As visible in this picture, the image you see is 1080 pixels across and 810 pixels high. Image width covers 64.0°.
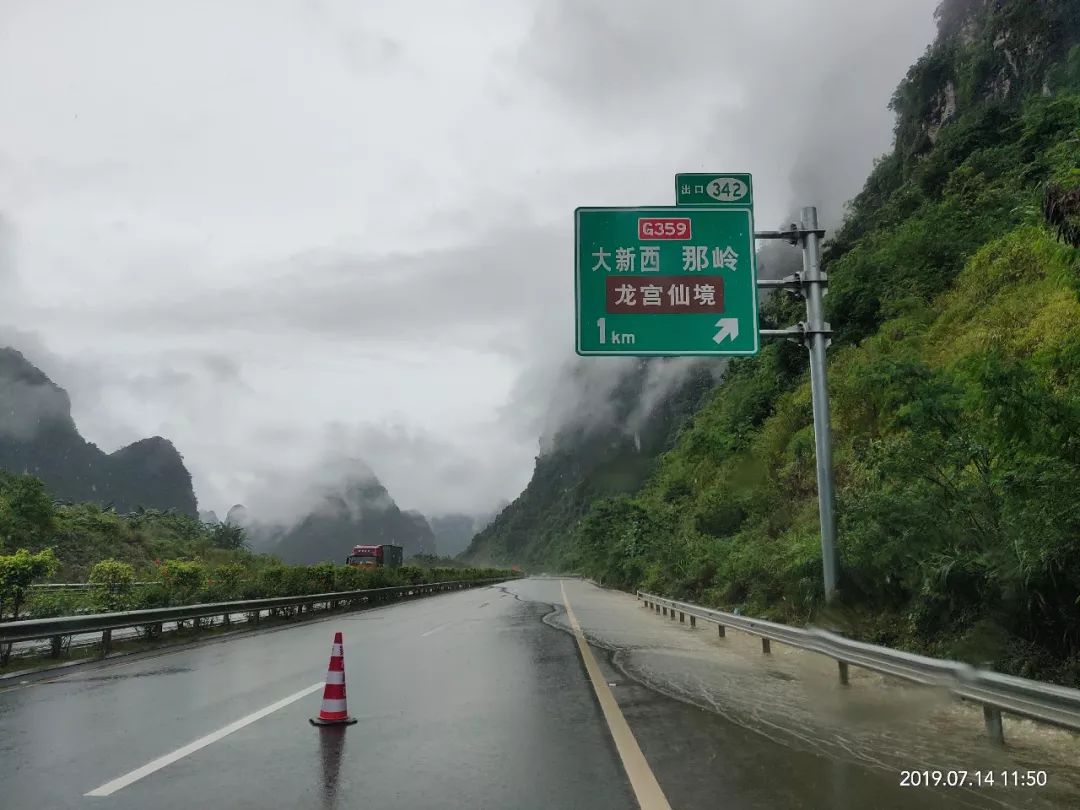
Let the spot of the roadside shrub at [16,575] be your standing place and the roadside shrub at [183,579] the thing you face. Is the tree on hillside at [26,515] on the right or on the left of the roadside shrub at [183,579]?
left

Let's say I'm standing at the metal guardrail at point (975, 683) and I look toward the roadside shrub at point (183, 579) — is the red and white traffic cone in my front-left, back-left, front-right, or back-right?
front-left

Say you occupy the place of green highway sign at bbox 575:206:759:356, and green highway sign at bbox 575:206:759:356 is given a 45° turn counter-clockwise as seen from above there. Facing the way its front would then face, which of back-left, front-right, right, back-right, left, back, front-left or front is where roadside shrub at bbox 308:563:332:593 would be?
back

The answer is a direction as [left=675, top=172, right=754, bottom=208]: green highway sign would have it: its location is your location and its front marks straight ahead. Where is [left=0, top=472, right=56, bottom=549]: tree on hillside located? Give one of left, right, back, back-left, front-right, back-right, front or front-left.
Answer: back-right

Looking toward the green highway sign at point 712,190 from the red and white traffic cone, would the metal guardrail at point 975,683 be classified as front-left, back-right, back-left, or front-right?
front-right

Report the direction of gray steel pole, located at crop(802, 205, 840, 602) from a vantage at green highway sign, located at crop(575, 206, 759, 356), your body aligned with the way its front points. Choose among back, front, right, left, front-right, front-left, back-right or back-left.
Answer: left

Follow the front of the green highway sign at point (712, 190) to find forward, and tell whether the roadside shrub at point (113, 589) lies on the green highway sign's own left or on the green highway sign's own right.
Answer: on the green highway sign's own right

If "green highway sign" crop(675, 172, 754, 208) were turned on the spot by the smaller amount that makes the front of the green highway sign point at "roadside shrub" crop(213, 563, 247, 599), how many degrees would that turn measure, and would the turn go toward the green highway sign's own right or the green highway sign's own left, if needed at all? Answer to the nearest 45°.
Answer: approximately 135° to the green highway sign's own right

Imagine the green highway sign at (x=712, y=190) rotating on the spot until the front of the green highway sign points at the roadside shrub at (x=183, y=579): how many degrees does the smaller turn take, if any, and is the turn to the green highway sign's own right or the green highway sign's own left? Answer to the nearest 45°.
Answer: approximately 135° to the green highway sign's own right

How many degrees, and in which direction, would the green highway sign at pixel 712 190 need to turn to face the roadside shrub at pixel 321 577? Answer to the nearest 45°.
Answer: approximately 135° to its right

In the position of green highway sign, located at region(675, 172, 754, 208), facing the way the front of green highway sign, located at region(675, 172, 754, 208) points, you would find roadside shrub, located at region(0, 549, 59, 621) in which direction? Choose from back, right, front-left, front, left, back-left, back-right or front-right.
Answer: right

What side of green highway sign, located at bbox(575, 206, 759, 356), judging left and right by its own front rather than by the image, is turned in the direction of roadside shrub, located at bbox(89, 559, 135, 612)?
right

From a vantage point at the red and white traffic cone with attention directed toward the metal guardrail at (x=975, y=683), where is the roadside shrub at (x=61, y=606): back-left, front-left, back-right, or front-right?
back-left

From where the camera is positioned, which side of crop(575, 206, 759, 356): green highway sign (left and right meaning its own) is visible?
front

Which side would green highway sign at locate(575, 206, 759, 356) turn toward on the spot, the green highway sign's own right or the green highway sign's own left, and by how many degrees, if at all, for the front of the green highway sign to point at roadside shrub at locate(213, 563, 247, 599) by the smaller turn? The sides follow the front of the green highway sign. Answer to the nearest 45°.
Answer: approximately 135° to the green highway sign's own right

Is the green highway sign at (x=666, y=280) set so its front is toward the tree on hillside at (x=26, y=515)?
no

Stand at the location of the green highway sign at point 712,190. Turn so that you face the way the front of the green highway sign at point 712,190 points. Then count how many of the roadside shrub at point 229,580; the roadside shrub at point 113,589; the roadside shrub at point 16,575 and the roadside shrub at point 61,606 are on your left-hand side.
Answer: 0

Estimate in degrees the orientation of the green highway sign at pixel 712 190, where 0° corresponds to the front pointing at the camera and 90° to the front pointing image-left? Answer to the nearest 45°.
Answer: approximately 0°
